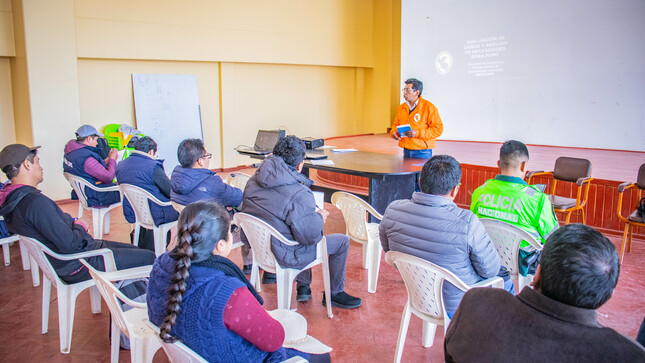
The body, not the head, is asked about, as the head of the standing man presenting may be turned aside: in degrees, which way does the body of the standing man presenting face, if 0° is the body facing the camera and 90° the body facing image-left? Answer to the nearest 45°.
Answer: approximately 45°

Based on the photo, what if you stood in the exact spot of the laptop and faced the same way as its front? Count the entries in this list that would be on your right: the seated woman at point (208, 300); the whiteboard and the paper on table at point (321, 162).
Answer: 1

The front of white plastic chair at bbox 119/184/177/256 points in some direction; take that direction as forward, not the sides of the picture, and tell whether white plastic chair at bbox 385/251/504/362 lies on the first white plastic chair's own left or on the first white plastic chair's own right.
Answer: on the first white plastic chair's own right

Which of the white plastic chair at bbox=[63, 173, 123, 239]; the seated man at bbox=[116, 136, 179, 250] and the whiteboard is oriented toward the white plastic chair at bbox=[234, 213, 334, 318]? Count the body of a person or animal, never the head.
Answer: the whiteboard

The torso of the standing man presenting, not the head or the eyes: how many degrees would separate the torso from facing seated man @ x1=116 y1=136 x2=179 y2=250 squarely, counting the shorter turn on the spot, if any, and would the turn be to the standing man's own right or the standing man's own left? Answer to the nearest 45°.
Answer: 0° — they already face them

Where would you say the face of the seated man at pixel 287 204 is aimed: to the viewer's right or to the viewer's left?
to the viewer's right

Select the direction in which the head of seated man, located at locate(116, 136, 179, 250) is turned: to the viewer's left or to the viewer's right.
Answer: to the viewer's right

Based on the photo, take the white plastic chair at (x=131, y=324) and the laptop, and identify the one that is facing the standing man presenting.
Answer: the white plastic chair

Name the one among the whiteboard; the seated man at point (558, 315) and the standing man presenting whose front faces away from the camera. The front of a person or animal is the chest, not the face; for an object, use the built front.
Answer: the seated man

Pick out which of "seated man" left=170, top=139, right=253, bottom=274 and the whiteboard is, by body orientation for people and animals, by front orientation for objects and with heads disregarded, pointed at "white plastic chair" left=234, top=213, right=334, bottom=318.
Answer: the whiteboard

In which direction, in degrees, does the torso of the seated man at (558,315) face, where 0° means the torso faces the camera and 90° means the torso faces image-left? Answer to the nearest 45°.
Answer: approximately 180°

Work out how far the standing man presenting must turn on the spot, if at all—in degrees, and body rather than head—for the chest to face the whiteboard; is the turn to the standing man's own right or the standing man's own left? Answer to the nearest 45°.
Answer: approximately 90° to the standing man's own right

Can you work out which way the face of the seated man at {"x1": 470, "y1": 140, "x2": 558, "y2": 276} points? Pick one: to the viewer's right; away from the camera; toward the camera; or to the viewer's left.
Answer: away from the camera

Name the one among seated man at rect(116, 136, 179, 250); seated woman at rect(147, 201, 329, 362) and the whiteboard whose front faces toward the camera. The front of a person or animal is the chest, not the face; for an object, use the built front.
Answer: the whiteboard

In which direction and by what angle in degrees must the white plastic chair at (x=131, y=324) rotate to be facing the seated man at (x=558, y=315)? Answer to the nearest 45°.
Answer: approximately 90° to its right
